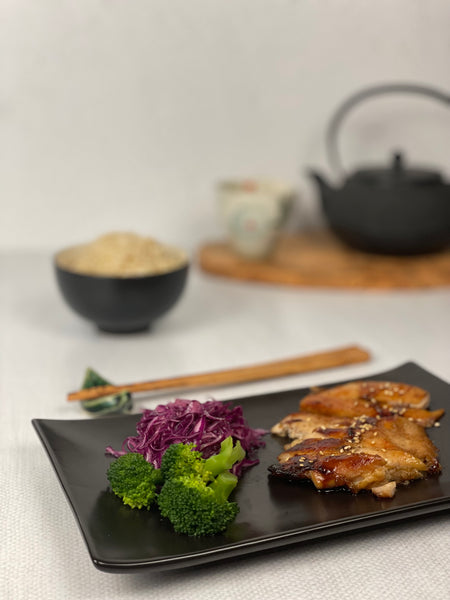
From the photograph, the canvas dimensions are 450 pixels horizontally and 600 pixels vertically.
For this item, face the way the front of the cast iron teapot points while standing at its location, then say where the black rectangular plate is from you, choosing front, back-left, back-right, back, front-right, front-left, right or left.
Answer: left

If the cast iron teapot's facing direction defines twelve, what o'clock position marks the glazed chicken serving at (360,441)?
The glazed chicken serving is roughly at 9 o'clock from the cast iron teapot.

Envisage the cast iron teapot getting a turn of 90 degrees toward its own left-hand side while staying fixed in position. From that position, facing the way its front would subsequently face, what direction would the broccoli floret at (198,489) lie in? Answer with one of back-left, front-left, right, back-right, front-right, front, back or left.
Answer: front

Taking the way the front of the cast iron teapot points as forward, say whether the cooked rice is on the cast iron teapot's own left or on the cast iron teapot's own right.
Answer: on the cast iron teapot's own left

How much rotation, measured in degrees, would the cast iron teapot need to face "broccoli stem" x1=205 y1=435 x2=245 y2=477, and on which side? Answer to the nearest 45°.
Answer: approximately 90° to its left

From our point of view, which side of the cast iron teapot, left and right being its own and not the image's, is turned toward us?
left

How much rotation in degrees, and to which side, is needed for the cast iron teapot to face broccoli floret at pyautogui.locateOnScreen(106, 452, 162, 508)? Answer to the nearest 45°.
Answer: approximately 90° to its left

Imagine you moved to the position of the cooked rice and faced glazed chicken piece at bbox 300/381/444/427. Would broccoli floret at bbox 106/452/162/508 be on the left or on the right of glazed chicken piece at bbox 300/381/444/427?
right

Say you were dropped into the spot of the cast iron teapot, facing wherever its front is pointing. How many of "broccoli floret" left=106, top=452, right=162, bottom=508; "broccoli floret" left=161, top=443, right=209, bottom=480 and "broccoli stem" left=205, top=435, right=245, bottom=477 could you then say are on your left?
3

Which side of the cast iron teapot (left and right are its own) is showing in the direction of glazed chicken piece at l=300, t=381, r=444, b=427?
left

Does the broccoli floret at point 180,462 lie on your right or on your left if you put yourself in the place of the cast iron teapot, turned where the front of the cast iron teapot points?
on your left

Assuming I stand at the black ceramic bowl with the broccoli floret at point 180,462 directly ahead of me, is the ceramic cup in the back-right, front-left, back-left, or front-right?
back-left
